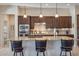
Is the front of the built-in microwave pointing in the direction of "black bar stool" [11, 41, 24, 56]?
yes

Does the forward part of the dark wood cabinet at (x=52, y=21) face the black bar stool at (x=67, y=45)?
yes

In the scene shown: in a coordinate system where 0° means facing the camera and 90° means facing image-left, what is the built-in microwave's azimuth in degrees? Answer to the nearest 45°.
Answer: approximately 0°

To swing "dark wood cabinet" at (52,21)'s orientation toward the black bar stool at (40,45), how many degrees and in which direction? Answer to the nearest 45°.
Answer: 0° — it already faces it
